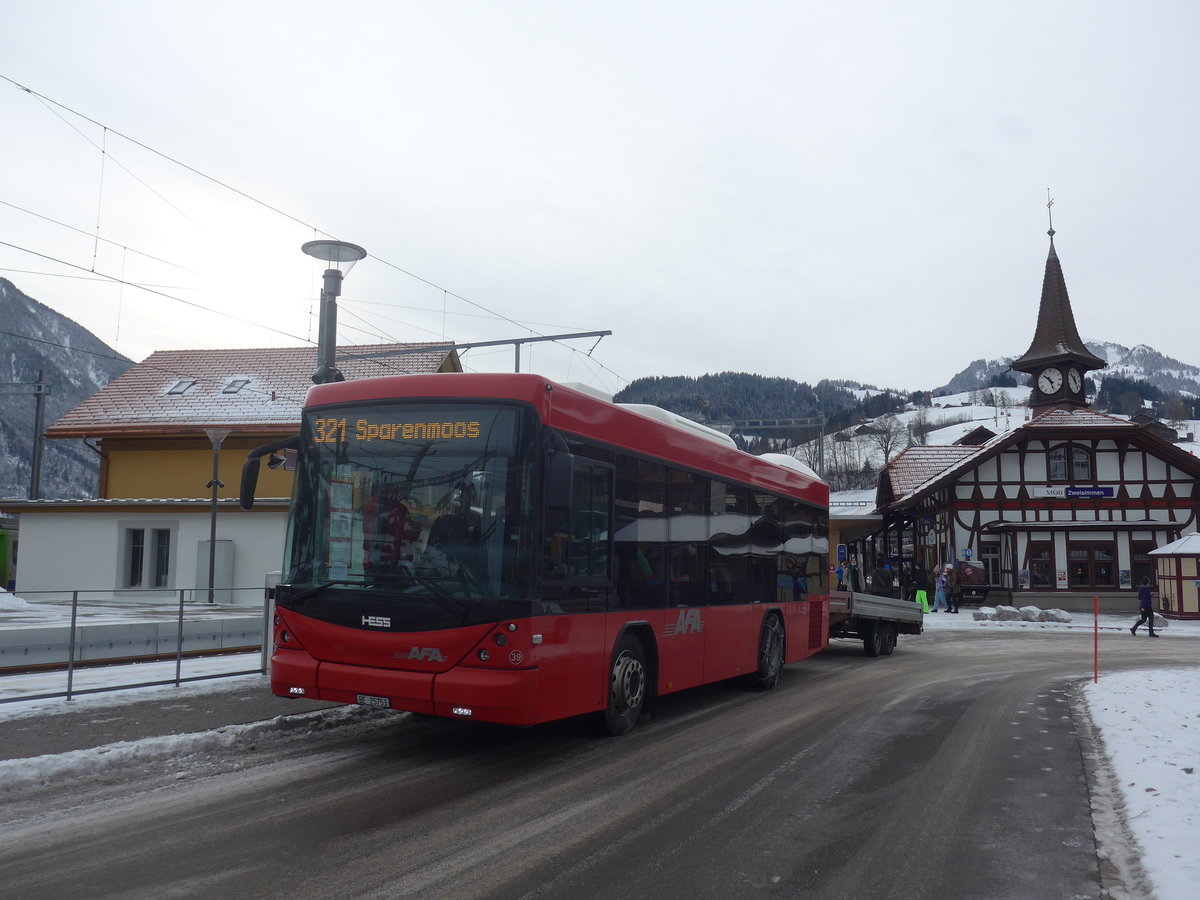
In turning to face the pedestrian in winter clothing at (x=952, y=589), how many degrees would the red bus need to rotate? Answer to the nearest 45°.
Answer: approximately 180°

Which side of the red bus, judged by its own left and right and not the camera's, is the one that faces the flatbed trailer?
back

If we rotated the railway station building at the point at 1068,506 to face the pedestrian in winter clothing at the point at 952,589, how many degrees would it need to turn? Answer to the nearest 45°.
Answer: approximately 45° to its right

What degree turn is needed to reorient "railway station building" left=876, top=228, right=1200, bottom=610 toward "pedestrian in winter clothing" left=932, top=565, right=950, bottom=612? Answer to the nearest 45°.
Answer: approximately 45° to its right

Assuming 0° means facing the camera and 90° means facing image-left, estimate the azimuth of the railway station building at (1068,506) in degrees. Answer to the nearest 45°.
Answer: approximately 0°

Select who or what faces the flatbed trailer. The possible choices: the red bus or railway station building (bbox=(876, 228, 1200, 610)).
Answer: the railway station building

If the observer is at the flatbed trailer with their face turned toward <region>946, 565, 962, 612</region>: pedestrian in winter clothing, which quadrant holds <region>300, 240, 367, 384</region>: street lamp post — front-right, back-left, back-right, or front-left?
back-left

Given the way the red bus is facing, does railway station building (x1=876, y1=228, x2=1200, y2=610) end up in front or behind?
behind

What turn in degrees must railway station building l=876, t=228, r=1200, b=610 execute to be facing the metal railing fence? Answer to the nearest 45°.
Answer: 0° — it already faces it
